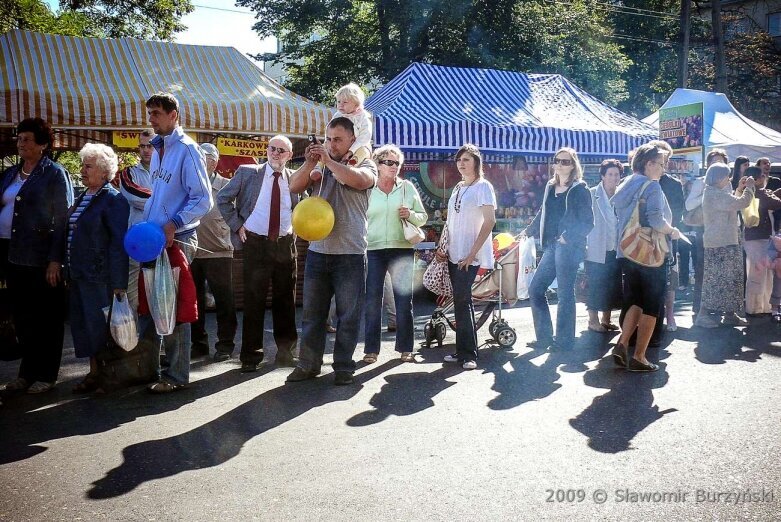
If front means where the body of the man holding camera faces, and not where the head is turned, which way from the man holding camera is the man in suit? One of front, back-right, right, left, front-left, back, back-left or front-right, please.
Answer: right

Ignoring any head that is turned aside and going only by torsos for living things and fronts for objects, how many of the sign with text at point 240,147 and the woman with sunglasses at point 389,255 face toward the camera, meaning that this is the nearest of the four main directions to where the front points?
2

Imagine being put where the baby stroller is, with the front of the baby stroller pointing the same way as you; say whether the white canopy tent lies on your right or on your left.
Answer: on your right

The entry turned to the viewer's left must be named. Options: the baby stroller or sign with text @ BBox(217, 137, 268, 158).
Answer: the baby stroller

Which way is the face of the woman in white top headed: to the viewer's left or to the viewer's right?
to the viewer's left

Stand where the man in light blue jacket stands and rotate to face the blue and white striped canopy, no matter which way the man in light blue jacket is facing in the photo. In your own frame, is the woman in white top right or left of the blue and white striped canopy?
right

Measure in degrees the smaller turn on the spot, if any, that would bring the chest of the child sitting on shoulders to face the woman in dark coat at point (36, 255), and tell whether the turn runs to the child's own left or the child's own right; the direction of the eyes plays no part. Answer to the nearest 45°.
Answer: approximately 45° to the child's own right

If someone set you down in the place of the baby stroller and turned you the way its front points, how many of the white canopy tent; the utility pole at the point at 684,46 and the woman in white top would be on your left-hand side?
1

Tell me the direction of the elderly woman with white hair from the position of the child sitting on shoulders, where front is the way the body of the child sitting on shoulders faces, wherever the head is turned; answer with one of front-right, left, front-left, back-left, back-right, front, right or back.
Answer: front-right

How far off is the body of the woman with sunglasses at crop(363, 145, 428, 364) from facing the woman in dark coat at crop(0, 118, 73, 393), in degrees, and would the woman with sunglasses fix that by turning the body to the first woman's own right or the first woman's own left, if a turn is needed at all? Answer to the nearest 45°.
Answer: approximately 45° to the first woman's own right

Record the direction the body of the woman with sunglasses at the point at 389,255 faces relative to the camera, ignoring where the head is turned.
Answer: toward the camera

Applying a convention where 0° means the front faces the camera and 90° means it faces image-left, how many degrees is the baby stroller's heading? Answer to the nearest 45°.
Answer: approximately 90°

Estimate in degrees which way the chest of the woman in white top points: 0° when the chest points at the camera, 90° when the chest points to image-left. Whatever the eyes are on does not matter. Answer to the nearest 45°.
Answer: approximately 45°
